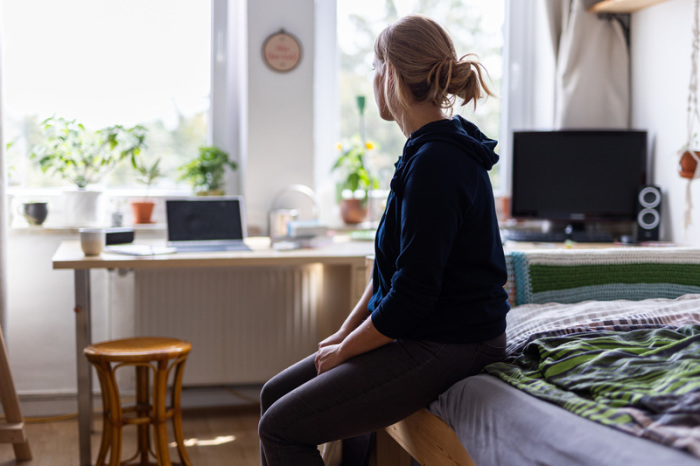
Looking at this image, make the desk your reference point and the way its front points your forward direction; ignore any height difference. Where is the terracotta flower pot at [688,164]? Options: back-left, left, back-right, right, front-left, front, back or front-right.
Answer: left

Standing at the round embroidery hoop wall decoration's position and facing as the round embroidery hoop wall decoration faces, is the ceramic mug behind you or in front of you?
in front

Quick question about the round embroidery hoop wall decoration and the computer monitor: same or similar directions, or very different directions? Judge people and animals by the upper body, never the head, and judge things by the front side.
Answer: same or similar directions

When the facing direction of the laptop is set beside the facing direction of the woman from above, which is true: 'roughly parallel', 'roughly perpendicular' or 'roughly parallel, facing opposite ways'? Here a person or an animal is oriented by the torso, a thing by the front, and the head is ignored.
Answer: roughly perpendicular

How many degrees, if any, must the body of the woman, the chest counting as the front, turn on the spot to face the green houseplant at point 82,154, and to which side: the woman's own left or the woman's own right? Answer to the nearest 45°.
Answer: approximately 45° to the woman's own right

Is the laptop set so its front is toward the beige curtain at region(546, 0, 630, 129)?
no

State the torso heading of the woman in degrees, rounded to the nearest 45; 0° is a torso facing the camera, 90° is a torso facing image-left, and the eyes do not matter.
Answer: approximately 90°

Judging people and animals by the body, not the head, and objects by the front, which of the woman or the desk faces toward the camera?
the desk

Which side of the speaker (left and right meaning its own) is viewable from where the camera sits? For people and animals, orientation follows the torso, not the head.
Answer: front

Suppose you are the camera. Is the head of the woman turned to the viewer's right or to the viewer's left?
to the viewer's left

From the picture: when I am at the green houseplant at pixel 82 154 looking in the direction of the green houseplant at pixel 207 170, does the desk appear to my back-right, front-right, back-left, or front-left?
front-right

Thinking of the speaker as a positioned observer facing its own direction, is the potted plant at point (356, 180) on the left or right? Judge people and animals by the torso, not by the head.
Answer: on its right

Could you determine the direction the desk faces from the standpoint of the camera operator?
facing the viewer

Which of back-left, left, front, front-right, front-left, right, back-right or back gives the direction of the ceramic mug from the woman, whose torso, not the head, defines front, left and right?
front-right

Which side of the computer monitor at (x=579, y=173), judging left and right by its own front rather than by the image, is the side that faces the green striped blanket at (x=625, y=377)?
front

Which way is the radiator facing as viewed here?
toward the camera

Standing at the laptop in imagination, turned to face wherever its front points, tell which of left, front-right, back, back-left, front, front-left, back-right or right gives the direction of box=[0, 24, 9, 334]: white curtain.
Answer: right
